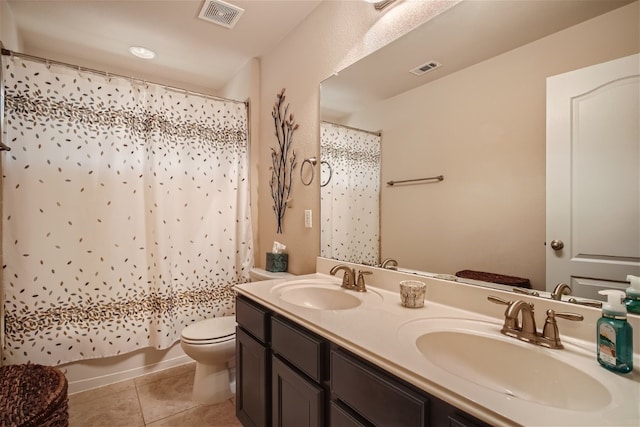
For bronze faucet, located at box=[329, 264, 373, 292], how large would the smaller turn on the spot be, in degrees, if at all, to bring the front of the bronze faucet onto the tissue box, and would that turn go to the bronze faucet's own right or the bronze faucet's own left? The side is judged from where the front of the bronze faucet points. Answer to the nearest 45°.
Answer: approximately 90° to the bronze faucet's own right

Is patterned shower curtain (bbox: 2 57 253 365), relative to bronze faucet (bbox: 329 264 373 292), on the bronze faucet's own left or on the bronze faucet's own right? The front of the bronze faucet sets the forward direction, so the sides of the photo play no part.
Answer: on the bronze faucet's own right

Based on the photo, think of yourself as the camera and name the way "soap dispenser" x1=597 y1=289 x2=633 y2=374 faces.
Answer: facing the viewer and to the left of the viewer

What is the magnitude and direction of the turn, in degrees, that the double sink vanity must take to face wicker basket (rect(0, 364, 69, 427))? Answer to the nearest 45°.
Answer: approximately 45° to its right

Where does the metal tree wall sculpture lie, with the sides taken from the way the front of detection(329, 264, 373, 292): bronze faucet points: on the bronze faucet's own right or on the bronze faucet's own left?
on the bronze faucet's own right

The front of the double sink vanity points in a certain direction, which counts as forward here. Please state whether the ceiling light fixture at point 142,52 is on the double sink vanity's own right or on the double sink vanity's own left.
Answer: on the double sink vanity's own right

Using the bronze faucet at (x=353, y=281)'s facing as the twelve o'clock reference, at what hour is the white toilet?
The white toilet is roughly at 2 o'clock from the bronze faucet.

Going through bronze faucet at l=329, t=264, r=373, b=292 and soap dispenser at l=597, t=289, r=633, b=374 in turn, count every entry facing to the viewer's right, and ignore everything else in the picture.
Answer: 0

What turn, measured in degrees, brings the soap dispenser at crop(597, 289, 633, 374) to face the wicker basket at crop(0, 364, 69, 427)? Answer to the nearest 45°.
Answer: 0° — it already faces it

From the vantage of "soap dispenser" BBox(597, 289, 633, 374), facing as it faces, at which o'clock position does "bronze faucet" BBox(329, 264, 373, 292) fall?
The bronze faucet is roughly at 2 o'clock from the soap dispenser.
